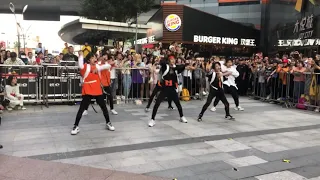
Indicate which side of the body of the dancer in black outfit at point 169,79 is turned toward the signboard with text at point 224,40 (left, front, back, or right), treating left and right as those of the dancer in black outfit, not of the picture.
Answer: back

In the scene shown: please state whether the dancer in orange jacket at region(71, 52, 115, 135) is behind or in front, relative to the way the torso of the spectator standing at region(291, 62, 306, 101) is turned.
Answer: in front

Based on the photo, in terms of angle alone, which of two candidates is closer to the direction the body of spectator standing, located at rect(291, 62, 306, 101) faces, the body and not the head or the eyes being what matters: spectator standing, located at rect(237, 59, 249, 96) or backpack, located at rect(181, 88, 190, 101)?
the backpack

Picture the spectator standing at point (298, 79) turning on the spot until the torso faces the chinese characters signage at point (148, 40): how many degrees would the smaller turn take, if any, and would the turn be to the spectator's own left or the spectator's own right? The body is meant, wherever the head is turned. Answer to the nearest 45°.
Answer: approximately 90° to the spectator's own right

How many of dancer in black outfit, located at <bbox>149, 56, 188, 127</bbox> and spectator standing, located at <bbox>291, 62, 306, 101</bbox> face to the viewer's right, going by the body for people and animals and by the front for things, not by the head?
0

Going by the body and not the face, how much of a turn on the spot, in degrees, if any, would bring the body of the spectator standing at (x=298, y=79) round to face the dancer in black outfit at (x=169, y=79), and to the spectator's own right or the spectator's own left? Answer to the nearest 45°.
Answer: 0° — they already face them

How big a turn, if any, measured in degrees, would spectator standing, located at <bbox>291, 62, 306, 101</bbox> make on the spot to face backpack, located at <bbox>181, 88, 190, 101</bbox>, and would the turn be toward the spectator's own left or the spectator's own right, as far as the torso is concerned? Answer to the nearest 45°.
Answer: approximately 45° to the spectator's own right

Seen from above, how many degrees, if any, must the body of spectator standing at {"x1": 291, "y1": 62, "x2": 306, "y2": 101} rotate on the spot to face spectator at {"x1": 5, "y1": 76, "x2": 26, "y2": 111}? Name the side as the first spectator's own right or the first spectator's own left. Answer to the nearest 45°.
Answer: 0° — they already face them

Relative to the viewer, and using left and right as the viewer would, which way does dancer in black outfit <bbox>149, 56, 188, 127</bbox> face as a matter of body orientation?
facing the viewer

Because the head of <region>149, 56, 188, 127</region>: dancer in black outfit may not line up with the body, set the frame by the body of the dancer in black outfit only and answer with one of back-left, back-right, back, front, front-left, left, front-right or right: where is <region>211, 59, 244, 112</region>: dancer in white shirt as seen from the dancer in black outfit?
back-left

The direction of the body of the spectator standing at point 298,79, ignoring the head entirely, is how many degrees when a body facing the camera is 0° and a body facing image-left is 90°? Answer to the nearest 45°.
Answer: approximately 45°

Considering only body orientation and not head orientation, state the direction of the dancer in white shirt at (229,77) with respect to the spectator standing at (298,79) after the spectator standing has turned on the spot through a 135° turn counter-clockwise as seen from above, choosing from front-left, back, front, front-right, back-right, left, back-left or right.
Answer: back-right

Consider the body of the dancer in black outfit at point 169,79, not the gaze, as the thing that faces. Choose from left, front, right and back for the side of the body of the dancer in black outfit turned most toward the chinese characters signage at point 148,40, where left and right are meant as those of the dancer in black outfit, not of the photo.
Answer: back
